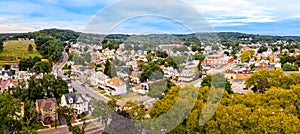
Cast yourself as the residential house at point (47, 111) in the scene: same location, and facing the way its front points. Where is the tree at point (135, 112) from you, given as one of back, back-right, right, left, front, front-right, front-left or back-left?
front-left

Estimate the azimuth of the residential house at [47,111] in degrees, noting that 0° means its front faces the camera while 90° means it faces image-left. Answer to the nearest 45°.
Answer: approximately 0°

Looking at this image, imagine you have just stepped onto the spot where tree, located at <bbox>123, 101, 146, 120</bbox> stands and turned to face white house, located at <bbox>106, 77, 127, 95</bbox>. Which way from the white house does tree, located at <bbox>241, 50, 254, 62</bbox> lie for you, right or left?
right

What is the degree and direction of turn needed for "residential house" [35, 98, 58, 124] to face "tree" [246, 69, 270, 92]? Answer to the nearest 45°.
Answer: approximately 90° to its left

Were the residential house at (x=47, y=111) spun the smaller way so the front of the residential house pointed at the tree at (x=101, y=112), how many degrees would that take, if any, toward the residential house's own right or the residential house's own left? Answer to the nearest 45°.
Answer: approximately 45° to the residential house's own left

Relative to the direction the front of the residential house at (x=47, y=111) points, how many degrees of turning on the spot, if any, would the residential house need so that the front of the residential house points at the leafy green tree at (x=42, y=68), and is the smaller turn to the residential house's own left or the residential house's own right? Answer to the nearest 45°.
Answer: approximately 180°

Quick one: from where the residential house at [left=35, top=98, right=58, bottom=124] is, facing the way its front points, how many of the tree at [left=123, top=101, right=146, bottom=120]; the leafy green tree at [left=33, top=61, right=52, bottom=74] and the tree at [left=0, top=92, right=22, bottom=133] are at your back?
1

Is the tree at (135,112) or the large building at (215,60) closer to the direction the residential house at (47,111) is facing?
the tree
